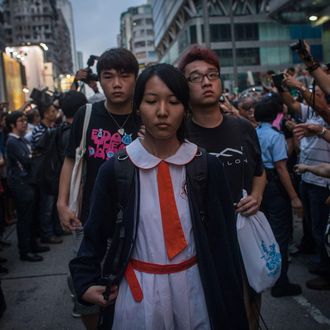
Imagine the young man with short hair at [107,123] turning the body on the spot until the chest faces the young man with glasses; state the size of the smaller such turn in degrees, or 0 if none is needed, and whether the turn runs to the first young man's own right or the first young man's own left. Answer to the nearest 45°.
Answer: approximately 45° to the first young man's own left

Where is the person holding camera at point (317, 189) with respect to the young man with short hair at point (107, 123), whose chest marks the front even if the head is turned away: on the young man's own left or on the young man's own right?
on the young man's own left

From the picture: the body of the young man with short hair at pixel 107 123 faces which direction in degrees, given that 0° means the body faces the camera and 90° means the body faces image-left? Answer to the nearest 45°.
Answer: approximately 0°

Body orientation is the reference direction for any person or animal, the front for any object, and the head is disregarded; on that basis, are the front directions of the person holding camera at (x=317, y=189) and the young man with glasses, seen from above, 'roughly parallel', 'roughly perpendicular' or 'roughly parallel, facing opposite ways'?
roughly perpendicular

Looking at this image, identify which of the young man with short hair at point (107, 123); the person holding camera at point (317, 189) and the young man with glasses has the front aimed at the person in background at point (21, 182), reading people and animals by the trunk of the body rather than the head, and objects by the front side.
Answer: the person holding camera

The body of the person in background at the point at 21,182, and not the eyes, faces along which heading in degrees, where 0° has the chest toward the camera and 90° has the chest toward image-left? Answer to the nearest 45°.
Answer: approximately 270°

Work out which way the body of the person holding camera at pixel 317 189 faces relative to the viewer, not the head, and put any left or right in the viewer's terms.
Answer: facing to the left of the viewer

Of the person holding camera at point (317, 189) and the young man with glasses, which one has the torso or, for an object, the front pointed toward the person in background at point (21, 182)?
the person holding camera
